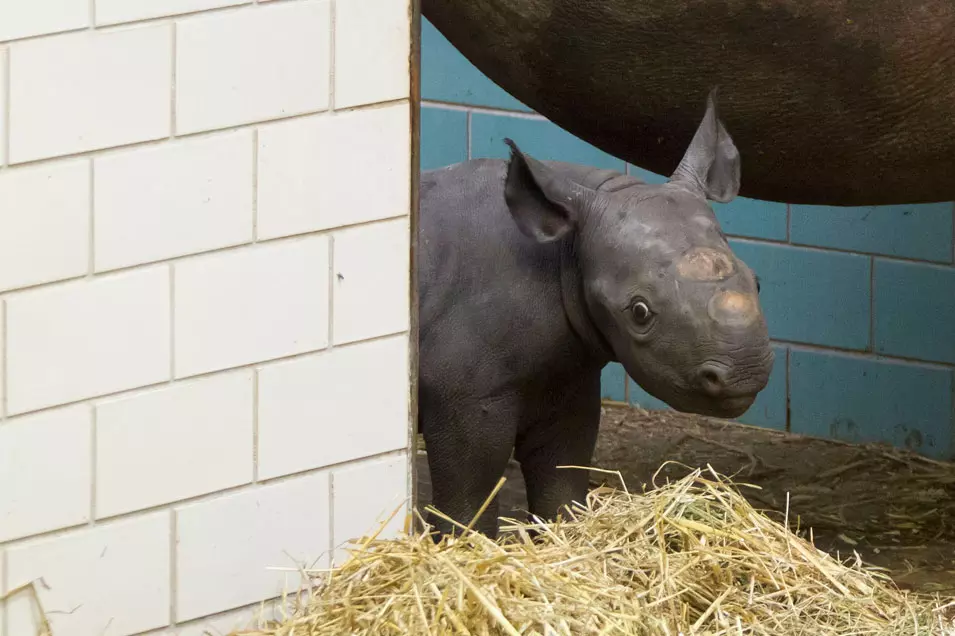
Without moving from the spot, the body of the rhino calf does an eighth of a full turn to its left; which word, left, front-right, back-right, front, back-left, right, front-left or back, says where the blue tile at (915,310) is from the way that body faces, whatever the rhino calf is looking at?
front-left

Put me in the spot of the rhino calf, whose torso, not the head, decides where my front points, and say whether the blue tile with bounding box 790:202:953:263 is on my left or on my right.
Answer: on my left

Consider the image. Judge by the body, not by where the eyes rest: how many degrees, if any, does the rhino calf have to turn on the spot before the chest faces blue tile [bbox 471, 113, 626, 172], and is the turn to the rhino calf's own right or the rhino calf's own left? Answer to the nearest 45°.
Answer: approximately 135° to the rhino calf's own left

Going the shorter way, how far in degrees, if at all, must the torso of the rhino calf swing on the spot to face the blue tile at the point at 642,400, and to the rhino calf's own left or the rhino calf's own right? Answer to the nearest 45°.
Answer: approximately 135° to the rhino calf's own left

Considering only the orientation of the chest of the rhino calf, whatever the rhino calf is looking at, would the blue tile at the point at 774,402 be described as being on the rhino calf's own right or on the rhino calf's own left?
on the rhino calf's own left

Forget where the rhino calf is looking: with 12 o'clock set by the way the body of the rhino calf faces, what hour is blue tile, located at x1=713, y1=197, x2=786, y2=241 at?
The blue tile is roughly at 8 o'clock from the rhino calf.

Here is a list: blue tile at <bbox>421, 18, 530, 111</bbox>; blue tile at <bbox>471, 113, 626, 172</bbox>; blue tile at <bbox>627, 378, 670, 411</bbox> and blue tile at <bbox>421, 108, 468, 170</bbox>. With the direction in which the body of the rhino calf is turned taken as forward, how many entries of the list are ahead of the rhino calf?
0

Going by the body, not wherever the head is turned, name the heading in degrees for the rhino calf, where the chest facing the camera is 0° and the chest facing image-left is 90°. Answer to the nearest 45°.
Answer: approximately 315°

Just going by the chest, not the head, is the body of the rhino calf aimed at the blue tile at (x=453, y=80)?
no

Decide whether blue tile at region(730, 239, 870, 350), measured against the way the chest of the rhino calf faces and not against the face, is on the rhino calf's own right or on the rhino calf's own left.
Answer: on the rhino calf's own left
